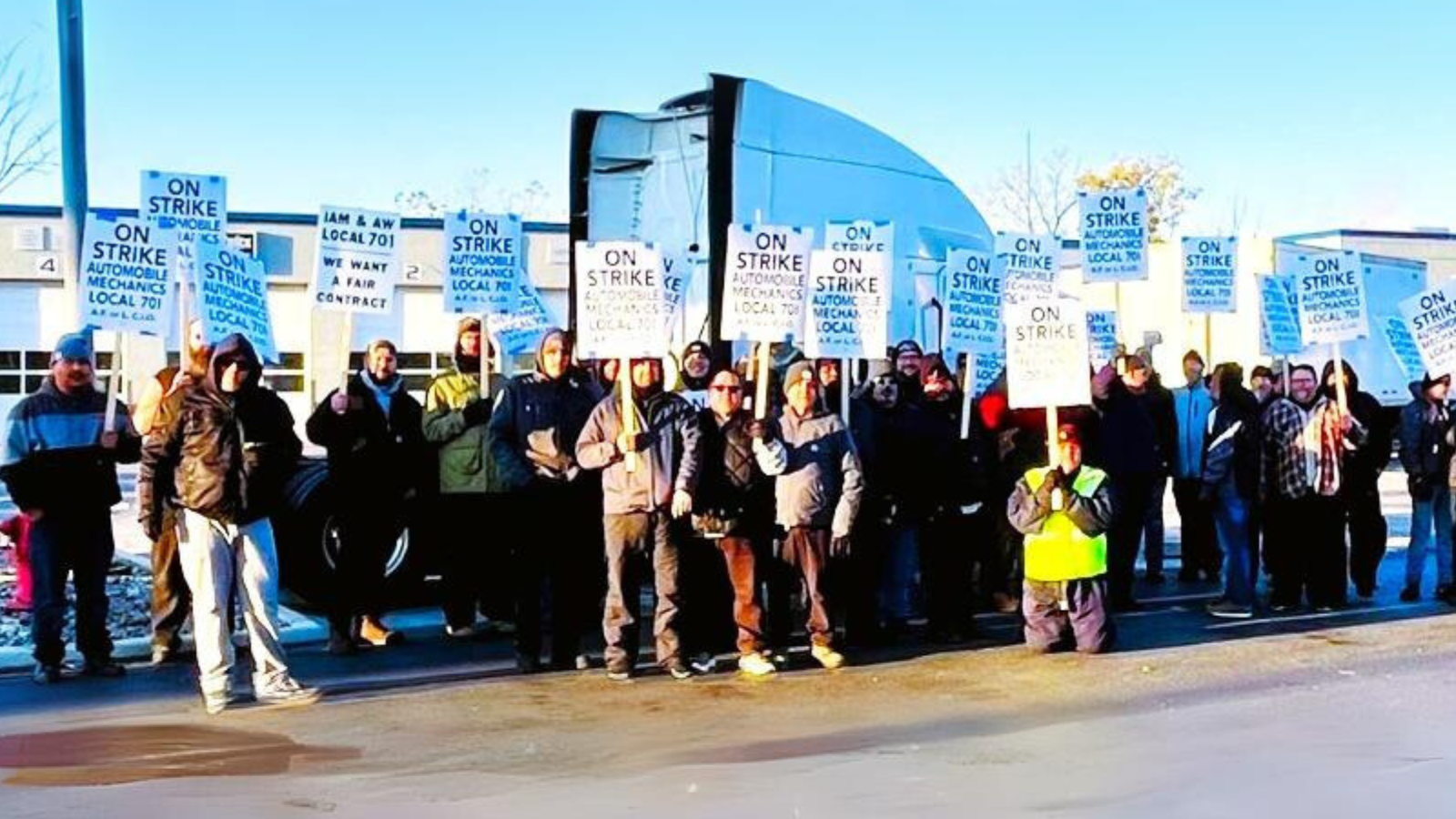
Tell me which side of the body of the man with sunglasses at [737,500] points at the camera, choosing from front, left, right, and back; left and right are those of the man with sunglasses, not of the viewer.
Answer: front

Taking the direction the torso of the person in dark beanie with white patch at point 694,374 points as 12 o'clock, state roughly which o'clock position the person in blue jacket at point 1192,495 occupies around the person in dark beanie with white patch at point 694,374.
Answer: the person in blue jacket at point 1192,495 is roughly at 8 o'clock from the person in dark beanie with white patch at point 694,374.

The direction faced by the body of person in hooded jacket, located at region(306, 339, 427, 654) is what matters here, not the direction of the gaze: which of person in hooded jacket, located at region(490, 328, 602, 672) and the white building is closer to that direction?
the person in hooded jacket

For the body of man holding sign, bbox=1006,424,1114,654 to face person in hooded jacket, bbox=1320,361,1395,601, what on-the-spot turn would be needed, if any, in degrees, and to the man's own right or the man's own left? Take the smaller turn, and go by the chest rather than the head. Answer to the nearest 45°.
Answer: approximately 135° to the man's own left

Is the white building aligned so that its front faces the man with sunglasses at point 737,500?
yes

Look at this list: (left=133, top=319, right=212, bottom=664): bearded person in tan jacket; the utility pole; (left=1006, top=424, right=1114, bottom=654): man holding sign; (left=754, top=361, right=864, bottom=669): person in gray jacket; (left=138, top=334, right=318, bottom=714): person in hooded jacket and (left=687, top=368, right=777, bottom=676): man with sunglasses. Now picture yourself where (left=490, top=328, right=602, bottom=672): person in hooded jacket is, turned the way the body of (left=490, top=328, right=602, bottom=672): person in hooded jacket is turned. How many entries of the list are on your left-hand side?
3

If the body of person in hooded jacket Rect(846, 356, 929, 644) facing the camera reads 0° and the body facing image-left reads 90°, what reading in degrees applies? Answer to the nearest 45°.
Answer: approximately 0°

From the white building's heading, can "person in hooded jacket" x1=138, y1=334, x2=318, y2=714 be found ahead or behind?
ahead

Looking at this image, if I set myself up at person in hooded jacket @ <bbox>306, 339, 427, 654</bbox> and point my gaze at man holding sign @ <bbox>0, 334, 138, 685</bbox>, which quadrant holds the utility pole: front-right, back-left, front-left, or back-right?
front-right
